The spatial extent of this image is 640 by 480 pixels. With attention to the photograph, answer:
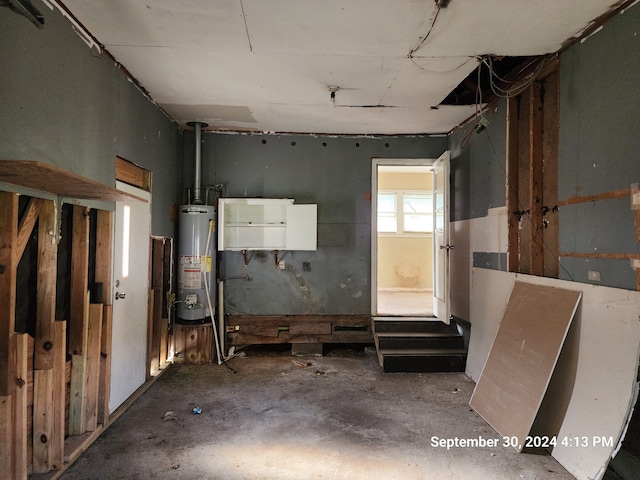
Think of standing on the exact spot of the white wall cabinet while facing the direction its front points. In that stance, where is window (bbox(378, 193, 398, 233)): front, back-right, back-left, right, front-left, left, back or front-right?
back-left

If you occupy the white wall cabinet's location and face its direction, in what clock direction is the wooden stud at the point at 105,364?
The wooden stud is roughly at 1 o'clock from the white wall cabinet.

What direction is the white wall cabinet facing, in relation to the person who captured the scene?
facing the viewer

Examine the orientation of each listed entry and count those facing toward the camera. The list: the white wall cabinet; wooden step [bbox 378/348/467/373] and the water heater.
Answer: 3

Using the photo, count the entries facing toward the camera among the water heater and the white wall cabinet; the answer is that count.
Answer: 2

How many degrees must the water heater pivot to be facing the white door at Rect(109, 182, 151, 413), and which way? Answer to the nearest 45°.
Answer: approximately 45° to its right

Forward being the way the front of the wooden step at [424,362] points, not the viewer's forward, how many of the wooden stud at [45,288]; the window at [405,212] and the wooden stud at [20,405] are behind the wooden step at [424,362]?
1

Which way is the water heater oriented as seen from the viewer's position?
toward the camera

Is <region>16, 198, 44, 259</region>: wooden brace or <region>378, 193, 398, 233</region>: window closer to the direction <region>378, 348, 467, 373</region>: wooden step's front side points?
the wooden brace

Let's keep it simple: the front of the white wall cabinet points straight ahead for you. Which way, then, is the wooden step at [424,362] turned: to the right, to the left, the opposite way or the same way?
the same way

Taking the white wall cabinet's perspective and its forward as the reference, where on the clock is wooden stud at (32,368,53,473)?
The wooden stud is roughly at 1 o'clock from the white wall cabinet.

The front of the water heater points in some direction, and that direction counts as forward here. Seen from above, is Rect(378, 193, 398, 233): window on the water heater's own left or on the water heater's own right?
on the water heater's own left
